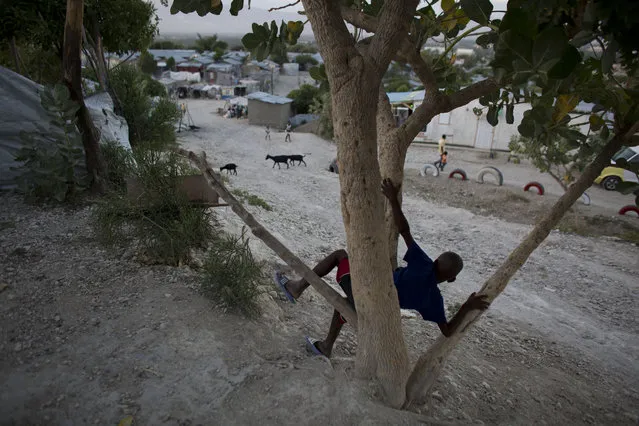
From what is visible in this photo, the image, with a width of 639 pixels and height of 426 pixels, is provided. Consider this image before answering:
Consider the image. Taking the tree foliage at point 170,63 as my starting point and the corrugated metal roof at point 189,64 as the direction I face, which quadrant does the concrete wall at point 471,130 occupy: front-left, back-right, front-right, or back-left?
front-right

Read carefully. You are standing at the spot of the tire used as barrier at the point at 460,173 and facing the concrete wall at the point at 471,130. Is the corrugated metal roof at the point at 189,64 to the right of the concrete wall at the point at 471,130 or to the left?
left

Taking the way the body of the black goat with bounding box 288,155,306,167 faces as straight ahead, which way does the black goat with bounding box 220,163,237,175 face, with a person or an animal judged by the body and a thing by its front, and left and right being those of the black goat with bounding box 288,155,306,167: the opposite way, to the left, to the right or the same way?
the same way

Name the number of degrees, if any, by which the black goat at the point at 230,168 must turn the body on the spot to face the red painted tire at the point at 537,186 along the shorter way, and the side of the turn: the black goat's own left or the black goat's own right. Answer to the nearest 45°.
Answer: approximately 180°

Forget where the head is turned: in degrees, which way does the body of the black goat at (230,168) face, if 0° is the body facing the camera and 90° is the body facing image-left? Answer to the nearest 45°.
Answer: approximately 90°

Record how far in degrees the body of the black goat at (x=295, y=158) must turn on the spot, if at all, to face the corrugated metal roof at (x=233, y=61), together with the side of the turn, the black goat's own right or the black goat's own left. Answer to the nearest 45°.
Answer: approximately 90° to the black goat's own right

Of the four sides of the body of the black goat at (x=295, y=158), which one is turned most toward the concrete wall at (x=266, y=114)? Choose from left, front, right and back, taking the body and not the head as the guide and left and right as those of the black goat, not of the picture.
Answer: right

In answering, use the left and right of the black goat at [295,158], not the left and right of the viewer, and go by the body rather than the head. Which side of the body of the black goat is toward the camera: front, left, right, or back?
left
